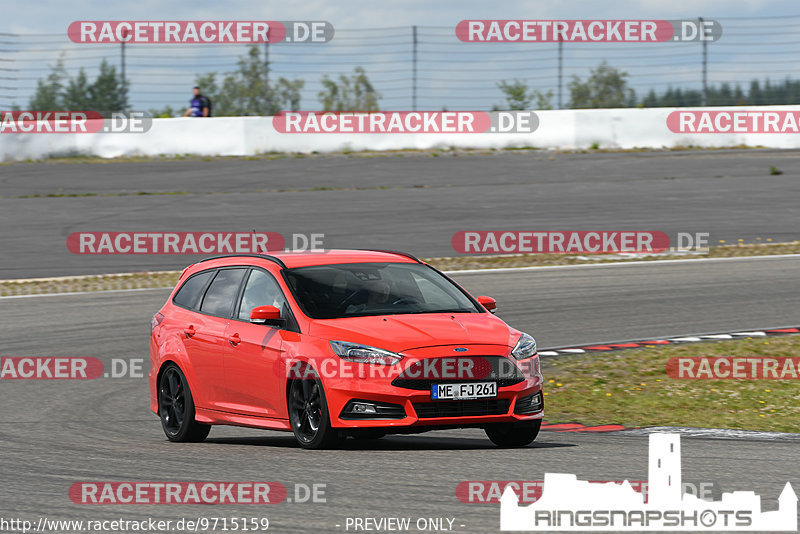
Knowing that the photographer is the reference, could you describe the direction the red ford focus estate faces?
facing the viewer and to the right of the viewer

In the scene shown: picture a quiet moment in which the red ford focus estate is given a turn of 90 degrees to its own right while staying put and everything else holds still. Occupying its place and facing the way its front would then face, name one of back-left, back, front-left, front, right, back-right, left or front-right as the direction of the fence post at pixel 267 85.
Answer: back-right

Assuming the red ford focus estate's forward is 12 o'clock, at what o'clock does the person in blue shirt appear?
The person in blue shirt is roughly at 7 o'clock from the red ford focus estate.
